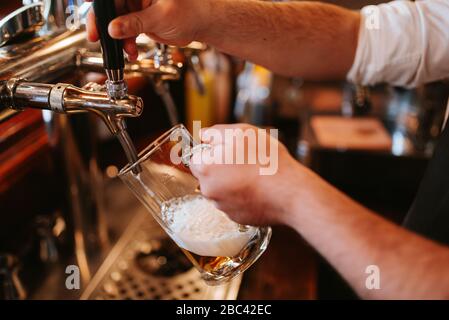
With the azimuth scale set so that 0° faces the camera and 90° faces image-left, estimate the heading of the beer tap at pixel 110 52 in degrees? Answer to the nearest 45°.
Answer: approximately 270°
